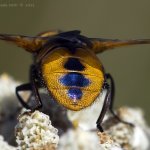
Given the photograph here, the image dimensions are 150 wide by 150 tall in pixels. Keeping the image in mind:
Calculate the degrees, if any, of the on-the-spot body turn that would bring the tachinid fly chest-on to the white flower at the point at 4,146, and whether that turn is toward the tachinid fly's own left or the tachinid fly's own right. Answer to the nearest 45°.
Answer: approximately 135° to the tachinid fly's own left

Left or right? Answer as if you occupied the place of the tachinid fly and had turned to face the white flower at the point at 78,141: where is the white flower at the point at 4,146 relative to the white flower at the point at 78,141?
right

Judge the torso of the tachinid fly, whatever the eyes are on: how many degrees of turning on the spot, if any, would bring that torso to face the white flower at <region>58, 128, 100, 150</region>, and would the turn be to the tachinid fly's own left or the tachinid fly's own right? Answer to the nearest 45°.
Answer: approximately 180°

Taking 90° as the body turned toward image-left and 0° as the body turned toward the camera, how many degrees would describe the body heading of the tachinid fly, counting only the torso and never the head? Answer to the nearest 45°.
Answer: approximately 180°
